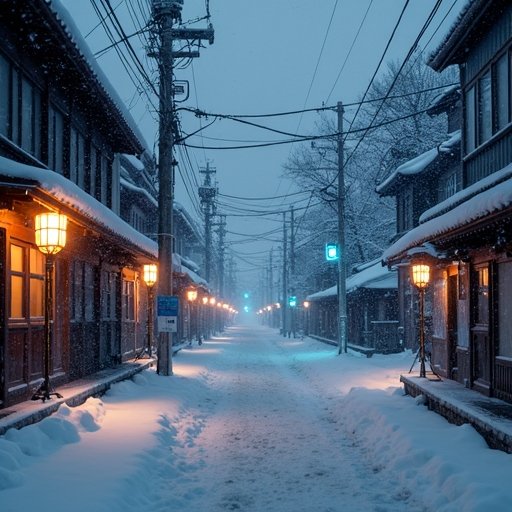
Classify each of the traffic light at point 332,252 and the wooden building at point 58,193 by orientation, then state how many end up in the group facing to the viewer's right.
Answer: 1

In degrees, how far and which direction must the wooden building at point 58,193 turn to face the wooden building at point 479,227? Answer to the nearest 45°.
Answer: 0° — it already faces it

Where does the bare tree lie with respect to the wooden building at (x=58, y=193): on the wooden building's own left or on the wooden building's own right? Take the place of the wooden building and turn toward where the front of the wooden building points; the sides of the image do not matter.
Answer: on the wooden building's own left

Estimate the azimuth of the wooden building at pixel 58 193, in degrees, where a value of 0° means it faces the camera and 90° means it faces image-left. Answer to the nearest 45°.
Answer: approximately 270°

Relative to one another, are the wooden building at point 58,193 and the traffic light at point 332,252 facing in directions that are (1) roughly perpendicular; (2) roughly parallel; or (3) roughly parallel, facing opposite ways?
roughly perpendicular

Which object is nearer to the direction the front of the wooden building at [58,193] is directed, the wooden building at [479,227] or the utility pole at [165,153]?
the wooden building

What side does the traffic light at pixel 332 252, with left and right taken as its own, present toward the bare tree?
back

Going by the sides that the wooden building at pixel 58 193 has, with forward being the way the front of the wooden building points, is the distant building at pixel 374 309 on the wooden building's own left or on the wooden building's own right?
on the wooden building's own left

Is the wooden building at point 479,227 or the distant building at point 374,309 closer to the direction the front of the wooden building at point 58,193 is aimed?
the wooden building

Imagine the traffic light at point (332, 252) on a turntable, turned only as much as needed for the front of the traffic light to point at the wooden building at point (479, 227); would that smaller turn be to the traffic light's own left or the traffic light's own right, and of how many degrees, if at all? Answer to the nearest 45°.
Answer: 0° — it already faces it
